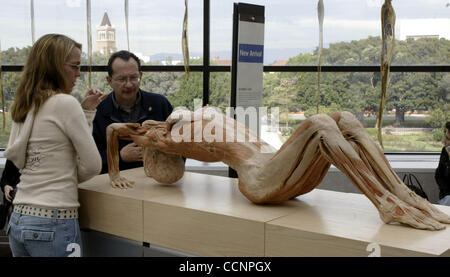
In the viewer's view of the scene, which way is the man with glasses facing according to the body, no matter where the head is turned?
toward the camera

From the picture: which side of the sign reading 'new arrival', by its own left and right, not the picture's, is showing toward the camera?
front

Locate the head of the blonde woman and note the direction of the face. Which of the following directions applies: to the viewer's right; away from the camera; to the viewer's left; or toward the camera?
to the viewer's right

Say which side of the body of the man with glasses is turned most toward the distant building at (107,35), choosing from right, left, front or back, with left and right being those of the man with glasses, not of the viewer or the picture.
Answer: back

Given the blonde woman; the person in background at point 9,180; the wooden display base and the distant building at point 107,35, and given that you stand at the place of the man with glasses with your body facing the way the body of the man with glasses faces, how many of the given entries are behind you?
1

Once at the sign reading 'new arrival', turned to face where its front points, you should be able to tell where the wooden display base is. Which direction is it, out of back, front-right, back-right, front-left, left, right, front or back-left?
front

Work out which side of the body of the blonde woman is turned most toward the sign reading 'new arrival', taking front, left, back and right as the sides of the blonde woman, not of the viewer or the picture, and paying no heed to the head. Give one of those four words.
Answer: front

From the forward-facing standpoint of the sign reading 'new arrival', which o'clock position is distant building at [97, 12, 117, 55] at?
The distant building is roughly at 5 o'clock from the sign reading 'new arrival'.

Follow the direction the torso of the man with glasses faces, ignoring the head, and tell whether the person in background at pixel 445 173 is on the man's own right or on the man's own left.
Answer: on the man's own left

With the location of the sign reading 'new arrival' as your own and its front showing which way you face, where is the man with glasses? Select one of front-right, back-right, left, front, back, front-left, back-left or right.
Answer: right

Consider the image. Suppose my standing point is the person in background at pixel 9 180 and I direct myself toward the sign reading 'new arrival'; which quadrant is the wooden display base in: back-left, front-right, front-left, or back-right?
front-right

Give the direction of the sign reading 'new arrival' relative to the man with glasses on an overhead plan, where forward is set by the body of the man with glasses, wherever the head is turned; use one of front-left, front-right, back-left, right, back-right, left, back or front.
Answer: left

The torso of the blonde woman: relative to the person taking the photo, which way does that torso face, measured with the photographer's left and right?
facing away from the viewer and to the right of the viewer

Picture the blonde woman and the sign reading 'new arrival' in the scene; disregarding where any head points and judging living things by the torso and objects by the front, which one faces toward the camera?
the sign reading 'new arrival'

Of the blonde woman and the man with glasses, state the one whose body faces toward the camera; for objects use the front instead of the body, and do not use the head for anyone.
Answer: the man with glasses
